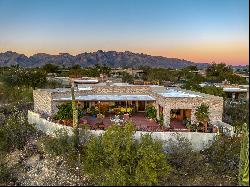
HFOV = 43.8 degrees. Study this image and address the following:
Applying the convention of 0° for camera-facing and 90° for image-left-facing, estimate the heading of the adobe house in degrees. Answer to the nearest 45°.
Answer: approximately 0°

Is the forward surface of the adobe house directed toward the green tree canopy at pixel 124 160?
yes
